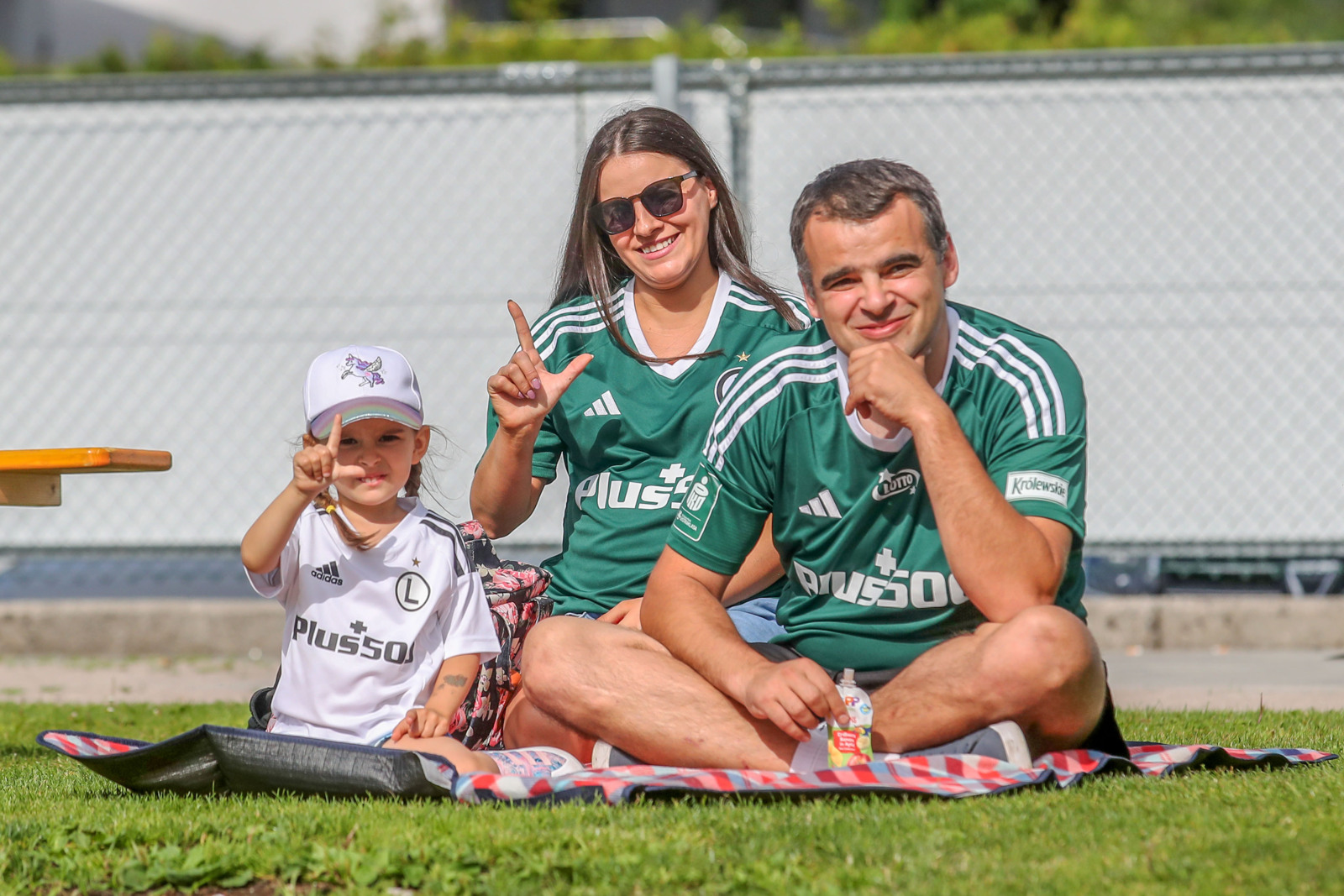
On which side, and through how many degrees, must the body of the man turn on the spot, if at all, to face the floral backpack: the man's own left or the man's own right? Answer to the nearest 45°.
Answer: approximately 135° to the man's own right

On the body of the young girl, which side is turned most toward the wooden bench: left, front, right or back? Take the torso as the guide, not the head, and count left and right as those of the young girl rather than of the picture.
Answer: right

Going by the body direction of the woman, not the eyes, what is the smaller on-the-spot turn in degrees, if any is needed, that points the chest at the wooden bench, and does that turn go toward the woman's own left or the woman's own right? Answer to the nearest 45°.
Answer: approximately 90° to the woman's own right

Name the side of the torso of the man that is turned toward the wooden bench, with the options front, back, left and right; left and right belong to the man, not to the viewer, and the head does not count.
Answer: right

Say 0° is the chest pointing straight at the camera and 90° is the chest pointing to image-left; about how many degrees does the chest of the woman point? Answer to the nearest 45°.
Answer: approximately 0°

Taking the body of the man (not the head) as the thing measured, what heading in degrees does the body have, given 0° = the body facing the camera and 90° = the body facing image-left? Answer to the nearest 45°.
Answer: approximately 0°
